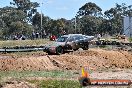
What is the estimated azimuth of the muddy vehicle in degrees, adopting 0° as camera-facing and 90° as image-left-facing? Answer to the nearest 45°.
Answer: approximately 45°
